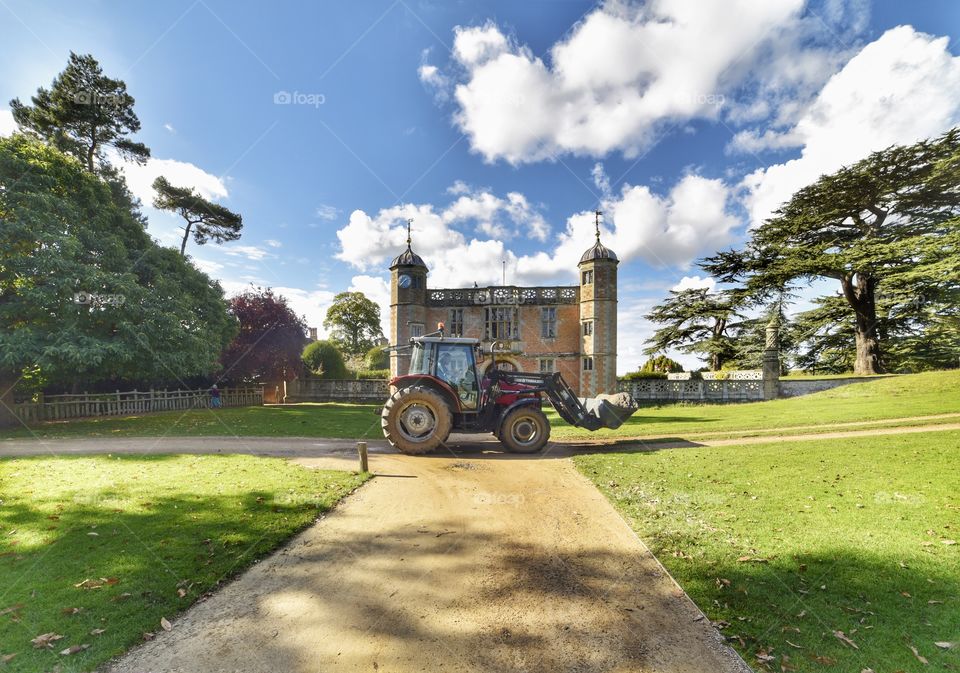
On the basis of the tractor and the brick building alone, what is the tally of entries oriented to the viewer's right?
1

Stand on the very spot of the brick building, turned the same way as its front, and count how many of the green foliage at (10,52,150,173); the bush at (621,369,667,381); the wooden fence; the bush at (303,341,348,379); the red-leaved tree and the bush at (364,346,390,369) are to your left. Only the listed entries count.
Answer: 1

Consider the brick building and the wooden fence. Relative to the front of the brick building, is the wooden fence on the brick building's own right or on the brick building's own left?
on the brick building's own right

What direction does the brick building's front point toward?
toward the camera

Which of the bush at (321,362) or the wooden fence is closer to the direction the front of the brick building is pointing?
the wooden fence

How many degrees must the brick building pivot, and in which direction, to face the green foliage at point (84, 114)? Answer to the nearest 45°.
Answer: approximately 45° to its right

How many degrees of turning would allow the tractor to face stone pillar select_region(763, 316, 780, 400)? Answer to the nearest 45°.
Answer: approximately 45° to its left

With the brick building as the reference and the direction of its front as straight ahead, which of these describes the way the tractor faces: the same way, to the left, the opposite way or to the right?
to the left

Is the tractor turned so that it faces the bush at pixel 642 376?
no

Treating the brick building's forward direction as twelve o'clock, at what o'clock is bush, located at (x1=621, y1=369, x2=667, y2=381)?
The bush is roughly at 9 o'clock from the brick building.

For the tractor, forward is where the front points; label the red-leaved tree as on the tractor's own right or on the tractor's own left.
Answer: on the tractor's own left

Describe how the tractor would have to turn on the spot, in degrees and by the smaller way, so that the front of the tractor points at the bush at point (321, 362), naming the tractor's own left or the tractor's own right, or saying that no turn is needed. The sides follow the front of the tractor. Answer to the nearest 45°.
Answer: approximately 135° to the tractor's own left

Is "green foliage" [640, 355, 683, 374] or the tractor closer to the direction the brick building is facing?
the tractor

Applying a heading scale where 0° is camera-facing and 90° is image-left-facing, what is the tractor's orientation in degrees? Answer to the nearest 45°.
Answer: approximately 270°
